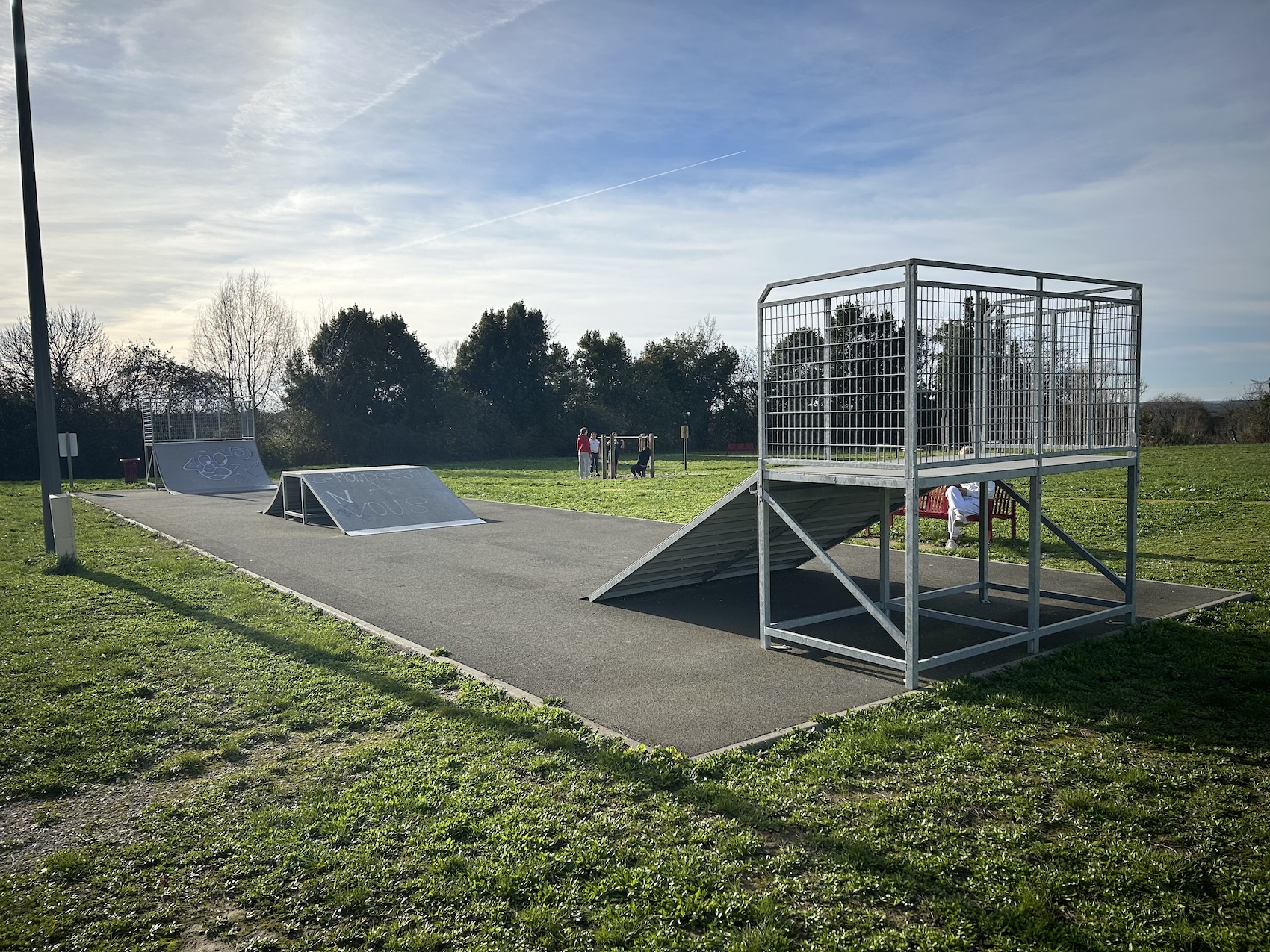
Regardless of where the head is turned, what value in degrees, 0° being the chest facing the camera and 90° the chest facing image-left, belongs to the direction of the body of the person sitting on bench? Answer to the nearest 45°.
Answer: approximately 45°

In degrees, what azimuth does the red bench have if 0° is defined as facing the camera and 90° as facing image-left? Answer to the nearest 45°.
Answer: approximately 45°

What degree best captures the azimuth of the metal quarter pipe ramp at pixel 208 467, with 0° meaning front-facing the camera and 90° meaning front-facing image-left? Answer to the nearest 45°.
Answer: approximately 315°

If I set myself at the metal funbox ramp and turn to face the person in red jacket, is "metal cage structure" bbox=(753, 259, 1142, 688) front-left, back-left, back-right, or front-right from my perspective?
back-right

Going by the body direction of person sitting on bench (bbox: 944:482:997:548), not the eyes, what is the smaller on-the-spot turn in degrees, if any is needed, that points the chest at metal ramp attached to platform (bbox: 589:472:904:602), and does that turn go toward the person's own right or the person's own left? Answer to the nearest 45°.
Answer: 0° — they already face it

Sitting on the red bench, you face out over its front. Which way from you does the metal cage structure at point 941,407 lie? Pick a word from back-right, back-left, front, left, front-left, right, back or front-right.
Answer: front-left

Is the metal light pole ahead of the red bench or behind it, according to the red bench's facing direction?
ahead

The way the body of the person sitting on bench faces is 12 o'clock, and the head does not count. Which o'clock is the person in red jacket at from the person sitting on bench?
The person in red jacket is roughly at 3 o'clock from the person sitting on bench.

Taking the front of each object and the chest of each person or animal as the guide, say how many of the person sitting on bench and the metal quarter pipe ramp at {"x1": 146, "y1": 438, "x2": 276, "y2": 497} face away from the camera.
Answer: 0

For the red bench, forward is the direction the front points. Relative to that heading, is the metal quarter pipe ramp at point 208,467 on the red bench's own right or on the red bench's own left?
on the red bench's own right

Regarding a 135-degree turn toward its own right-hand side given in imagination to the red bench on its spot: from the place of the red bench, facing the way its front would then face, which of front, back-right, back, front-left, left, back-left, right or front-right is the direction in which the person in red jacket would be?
front-left

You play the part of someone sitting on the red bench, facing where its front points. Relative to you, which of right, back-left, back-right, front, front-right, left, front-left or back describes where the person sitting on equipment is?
right

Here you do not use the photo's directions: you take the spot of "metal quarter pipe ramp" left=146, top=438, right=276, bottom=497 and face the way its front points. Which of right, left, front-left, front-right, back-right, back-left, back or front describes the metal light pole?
front-right

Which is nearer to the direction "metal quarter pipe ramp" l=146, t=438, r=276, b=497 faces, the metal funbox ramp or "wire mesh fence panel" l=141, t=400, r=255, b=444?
the metal funbox ramp

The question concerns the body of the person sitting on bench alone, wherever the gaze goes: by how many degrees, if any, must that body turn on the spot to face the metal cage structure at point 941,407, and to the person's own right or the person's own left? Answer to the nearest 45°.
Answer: approximately 45° to the person's own left

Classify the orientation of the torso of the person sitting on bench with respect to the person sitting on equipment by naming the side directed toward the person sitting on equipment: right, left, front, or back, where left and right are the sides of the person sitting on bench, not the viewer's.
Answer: right

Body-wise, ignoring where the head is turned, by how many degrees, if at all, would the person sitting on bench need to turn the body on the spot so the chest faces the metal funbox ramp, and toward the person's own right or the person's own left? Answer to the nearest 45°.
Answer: approximately 45° to the person's own right

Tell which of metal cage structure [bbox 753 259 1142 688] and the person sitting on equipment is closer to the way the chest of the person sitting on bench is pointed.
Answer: the metal cage structure

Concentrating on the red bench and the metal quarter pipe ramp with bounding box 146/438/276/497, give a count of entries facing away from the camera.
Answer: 0
